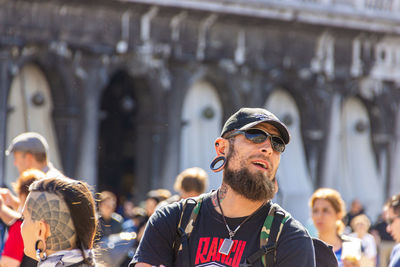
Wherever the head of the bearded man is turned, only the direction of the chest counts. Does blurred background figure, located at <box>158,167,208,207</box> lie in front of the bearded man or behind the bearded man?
behind

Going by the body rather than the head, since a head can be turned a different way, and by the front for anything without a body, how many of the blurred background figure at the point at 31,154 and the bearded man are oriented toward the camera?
1

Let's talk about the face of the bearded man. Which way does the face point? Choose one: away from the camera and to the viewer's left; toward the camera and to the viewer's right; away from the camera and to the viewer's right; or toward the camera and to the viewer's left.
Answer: toward the camera and to the viewer's right

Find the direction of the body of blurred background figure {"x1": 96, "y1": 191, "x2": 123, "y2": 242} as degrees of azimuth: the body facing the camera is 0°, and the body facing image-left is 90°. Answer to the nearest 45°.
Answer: approximately 45°

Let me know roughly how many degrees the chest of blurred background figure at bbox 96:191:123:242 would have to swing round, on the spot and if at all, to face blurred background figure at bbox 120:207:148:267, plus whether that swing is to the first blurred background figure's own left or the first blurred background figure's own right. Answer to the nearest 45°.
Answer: approximately 90° to the first blurred background figure's own left

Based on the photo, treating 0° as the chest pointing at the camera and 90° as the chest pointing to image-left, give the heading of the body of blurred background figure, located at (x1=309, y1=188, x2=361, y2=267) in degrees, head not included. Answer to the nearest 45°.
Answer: approximately 45°
